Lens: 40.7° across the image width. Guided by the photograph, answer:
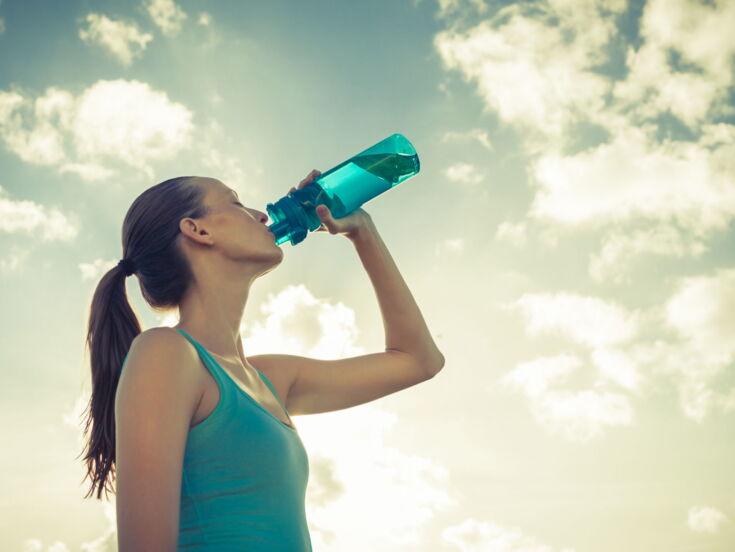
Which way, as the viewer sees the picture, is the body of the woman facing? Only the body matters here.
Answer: to the viewer's right

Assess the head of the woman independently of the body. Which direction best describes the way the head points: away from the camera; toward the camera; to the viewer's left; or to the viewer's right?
to the viewer's right
